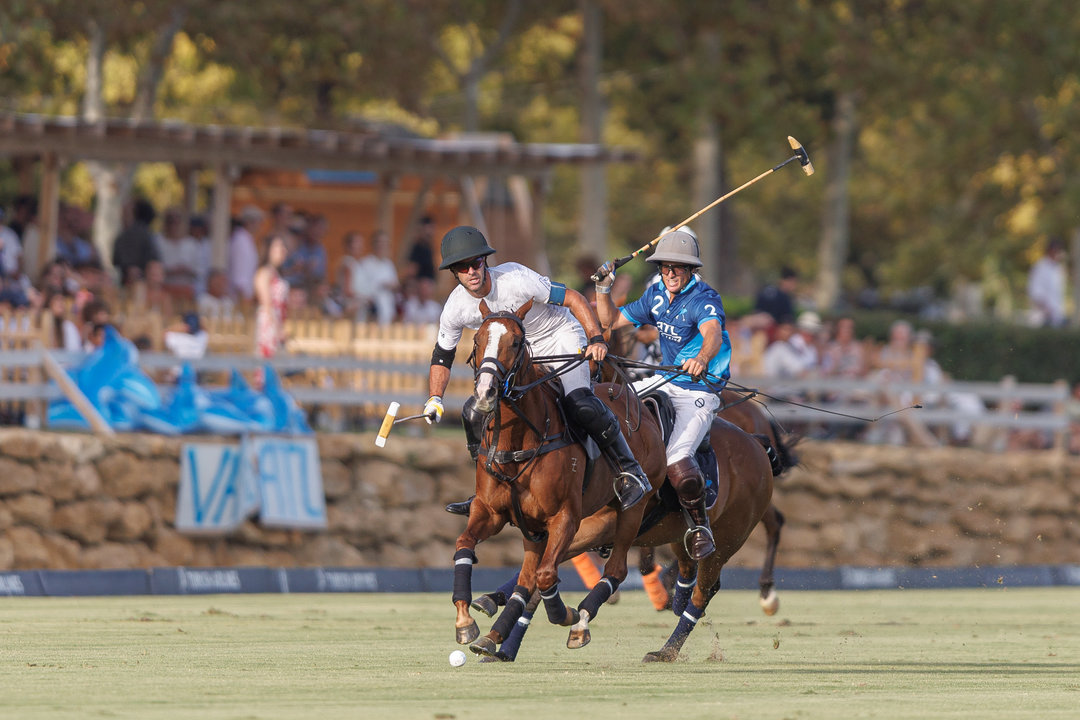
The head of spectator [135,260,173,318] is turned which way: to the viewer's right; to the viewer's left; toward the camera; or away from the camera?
toward the camera

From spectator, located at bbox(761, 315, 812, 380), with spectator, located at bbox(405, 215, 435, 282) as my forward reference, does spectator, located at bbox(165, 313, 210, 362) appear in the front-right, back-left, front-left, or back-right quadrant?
front-left

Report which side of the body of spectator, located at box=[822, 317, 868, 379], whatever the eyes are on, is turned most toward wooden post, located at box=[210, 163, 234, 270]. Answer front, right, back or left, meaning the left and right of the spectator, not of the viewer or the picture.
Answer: right

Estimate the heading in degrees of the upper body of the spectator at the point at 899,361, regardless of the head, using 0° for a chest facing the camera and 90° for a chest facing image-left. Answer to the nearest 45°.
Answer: approximately 0°

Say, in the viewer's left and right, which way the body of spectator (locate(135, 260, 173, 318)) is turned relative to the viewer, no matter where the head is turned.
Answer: facing the viewer

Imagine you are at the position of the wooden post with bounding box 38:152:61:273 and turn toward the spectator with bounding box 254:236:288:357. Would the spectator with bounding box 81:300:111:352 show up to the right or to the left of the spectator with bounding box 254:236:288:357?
right

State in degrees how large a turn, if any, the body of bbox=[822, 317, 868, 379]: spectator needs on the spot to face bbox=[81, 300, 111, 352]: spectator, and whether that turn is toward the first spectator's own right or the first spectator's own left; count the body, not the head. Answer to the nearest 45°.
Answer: approximately 45° to the first spectator's own right

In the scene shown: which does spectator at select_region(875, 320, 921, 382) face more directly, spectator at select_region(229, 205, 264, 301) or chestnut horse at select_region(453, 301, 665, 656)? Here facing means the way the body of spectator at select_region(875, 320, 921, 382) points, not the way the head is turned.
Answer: the chestnut horse

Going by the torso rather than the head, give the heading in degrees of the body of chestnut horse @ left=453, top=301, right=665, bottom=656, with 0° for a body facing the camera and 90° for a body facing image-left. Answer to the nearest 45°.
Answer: approximately 45°

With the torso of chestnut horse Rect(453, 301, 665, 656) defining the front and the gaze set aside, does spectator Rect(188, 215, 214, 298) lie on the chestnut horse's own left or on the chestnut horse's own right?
on the chestnut horse's own right
